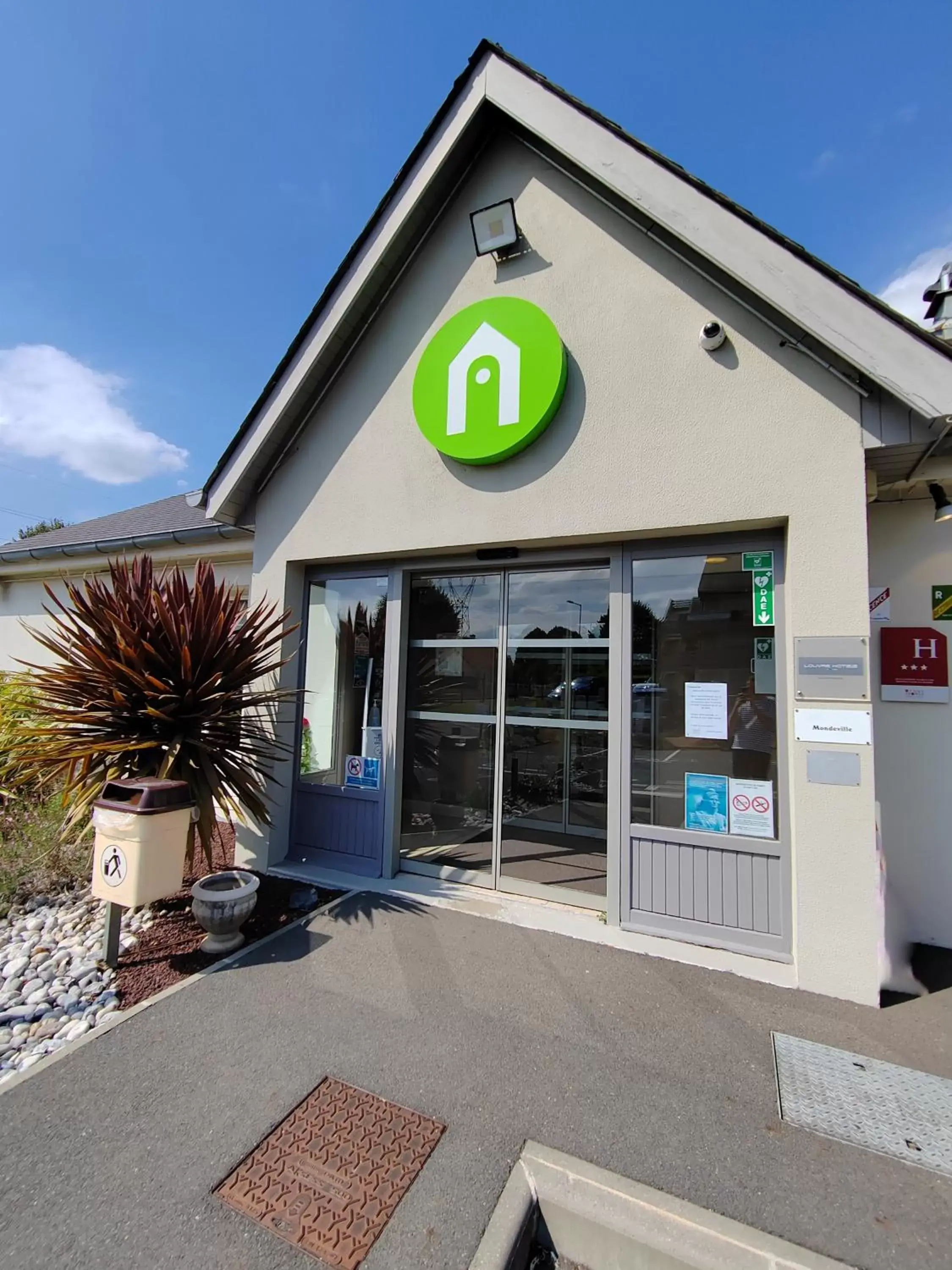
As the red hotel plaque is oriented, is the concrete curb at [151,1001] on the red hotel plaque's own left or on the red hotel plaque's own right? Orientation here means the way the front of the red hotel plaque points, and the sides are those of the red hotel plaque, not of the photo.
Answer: on the red hotel plaque's own right

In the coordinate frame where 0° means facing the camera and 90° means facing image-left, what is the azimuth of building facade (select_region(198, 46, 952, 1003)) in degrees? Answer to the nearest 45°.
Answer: approximately 45°

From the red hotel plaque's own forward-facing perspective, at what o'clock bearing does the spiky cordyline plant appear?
The spiky cordyline plant is roughly at 2 o'clock from the red hotel plaque.

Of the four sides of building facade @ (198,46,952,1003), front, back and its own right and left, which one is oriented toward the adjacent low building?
right

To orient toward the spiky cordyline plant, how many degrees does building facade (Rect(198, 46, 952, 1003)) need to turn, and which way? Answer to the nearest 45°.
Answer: approximately 45° to its right

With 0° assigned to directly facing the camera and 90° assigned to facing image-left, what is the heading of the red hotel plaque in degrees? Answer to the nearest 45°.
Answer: approximately 0°

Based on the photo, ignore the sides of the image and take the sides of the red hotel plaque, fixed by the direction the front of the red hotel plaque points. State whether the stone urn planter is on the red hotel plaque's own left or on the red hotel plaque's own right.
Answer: on the red hotel plaque's own right
